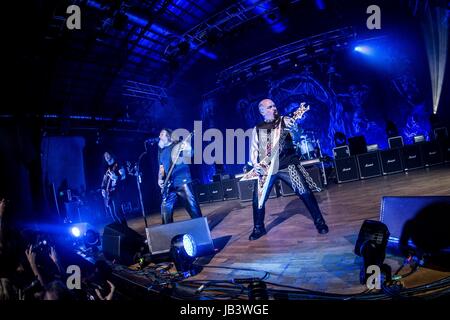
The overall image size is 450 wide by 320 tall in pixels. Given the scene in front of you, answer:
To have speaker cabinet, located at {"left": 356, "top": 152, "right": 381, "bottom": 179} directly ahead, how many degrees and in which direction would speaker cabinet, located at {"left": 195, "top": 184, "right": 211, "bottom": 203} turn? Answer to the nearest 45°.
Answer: approximately 45° to its left

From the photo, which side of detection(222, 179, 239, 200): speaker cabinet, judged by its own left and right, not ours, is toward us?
front

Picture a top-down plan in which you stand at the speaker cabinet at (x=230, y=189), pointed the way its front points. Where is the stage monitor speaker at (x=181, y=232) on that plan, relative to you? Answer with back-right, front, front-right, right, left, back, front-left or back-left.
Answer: front

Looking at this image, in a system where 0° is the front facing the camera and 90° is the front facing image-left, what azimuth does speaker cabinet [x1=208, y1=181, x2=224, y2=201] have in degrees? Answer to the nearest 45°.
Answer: approximately 0°

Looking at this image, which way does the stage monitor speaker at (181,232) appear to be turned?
away from the camera

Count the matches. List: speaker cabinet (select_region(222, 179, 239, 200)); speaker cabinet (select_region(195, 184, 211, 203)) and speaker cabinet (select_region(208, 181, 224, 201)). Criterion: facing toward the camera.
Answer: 3

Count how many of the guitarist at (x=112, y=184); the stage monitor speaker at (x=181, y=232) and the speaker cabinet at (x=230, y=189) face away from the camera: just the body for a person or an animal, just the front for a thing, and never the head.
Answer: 1

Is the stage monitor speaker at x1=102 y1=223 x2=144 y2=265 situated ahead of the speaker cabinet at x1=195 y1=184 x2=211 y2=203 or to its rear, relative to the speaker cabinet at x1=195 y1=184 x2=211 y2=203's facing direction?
ahead

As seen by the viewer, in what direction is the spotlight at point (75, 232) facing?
toward the camera

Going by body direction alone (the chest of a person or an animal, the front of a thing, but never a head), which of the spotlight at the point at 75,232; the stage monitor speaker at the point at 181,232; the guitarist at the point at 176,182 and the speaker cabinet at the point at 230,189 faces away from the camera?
the stage monitor speaker

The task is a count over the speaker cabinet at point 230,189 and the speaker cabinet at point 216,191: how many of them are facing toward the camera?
2

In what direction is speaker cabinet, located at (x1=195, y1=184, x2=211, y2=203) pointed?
toward the camera
